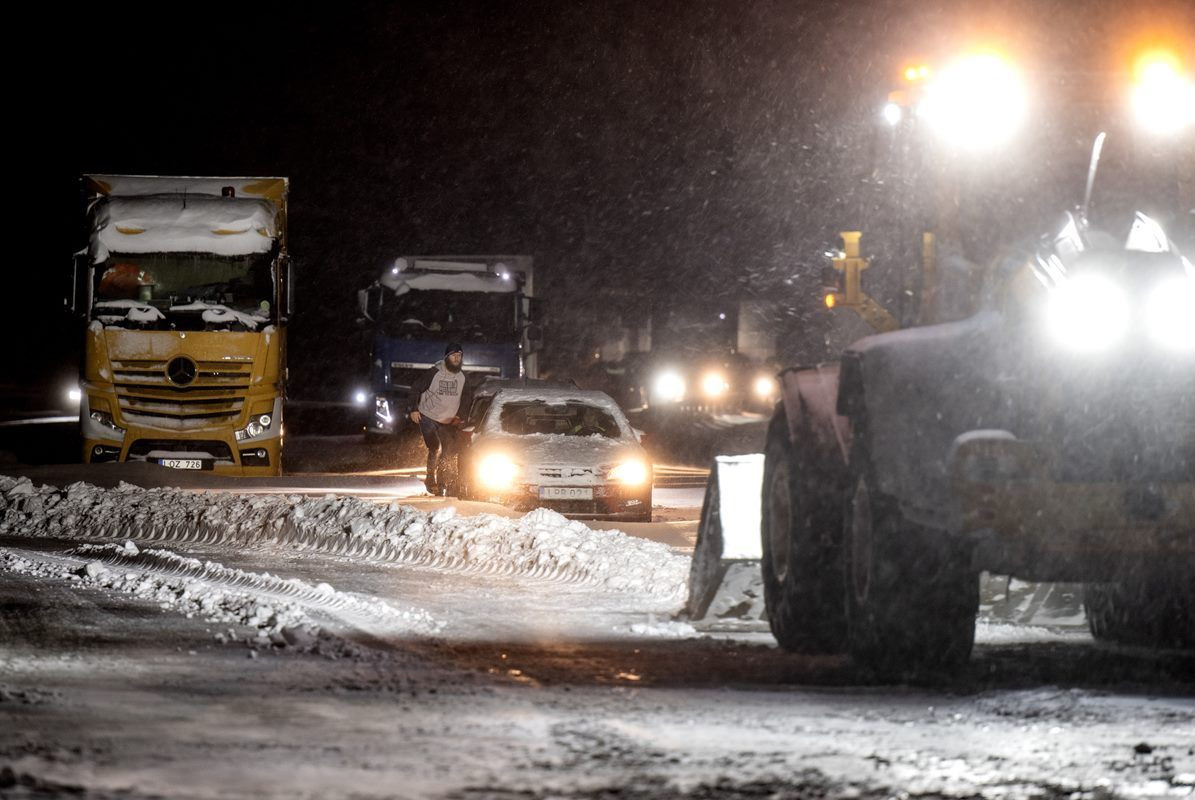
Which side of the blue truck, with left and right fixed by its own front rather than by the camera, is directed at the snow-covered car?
front

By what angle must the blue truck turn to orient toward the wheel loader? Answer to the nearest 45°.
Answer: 0° — it already faces it

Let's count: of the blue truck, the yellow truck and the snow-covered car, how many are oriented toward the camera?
3

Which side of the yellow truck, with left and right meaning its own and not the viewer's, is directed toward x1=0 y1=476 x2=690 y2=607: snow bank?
front

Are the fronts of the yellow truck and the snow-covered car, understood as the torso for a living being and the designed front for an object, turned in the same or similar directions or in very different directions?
same or similar directions

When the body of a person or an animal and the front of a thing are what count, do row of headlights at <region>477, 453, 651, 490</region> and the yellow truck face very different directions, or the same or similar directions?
same or similar directions

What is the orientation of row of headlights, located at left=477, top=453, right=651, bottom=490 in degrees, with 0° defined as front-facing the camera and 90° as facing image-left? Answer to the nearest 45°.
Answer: approximately 0°

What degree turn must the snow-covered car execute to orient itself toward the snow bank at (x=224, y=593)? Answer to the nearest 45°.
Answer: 0° — it already faces it

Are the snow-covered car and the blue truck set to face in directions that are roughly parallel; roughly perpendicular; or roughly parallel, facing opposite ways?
roughly parallel

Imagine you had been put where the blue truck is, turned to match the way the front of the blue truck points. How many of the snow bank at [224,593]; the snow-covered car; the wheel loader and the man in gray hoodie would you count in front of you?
4

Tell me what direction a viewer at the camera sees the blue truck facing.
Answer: facing the viewer

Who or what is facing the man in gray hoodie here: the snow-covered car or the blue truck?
the blue truck

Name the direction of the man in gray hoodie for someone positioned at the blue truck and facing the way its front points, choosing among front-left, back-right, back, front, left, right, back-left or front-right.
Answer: front

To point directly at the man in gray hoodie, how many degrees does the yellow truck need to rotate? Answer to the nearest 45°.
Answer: approximately 45° to its left

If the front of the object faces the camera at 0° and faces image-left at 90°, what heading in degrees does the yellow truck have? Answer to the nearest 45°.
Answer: approximately 0°

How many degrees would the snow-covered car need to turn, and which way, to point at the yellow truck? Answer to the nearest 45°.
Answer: approximately 135° to its right
